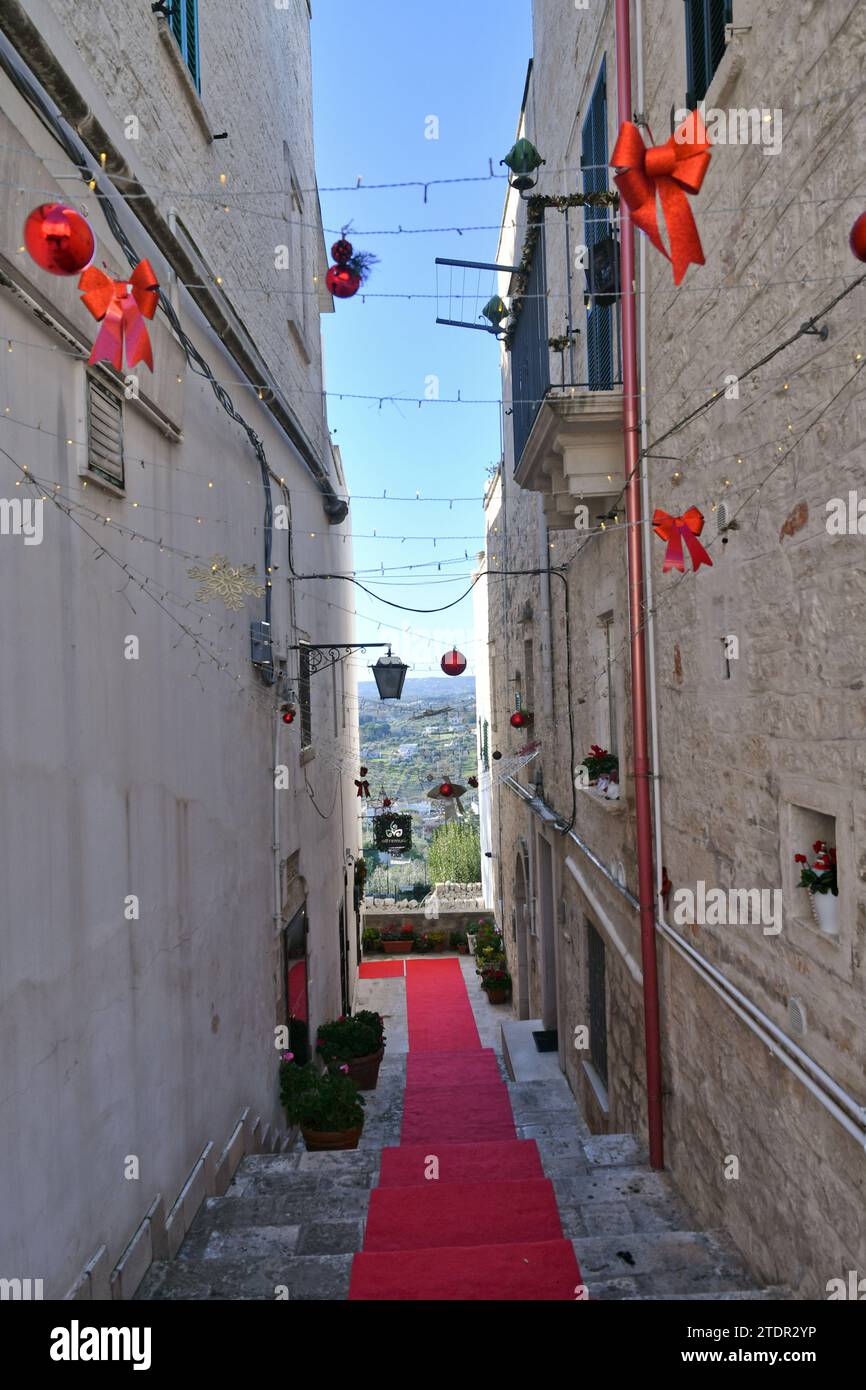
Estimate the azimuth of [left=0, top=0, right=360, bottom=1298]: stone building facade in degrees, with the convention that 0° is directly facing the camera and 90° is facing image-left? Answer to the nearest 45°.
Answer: approximately 270°

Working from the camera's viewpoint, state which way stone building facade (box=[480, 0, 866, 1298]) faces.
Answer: facing to the left of the viewer

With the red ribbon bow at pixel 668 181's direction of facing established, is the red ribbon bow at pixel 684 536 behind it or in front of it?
behind

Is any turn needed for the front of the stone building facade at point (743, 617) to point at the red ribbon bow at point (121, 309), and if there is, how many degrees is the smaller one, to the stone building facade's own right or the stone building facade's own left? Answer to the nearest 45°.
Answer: approximately 45° to the stone building facade's own left

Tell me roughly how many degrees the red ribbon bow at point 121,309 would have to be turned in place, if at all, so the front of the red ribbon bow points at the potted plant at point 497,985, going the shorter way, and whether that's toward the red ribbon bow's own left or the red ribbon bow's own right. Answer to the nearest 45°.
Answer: approximately 135° to the red ribbon bow's own left

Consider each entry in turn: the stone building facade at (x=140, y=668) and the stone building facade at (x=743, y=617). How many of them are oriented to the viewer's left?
1

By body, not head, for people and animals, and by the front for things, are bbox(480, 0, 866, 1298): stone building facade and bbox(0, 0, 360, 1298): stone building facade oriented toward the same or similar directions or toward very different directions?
very different directions

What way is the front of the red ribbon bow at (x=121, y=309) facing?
toward the camera

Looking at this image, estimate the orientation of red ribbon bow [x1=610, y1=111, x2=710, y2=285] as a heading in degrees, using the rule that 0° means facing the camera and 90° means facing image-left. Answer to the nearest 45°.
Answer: approximately 0°

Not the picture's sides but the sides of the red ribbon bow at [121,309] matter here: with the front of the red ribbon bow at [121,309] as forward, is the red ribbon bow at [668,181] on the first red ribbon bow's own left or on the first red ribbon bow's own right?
on the first red ribbon bow's own left
